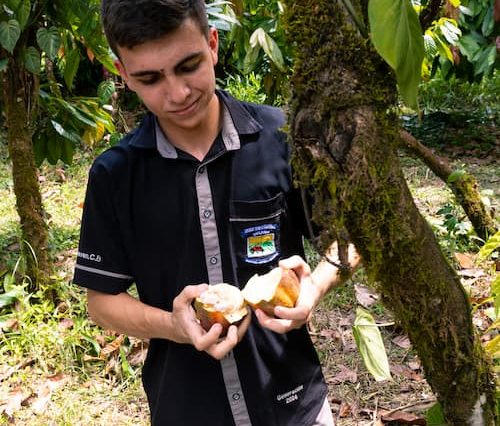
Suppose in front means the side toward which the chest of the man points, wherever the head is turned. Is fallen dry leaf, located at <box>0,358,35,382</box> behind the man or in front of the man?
behind

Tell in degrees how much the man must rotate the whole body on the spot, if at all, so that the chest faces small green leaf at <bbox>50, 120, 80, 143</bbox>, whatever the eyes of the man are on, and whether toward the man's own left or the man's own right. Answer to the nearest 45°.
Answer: approximately 180°

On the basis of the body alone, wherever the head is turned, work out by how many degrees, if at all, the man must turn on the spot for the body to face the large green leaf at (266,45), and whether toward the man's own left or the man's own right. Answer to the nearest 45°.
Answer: approximately 180°

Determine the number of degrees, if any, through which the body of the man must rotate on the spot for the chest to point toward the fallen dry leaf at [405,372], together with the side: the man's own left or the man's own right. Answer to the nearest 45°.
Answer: approximately 135° to the man's own left

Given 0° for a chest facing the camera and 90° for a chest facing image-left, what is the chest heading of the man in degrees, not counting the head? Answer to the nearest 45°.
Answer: approximately 0°

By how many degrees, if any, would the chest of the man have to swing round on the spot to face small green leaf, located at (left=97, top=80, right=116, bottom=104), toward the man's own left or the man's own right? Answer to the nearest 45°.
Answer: approximately 180°

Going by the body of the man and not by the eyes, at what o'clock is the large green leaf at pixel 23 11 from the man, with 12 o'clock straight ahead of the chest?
The large green leaf is roughly at 5 o'clock from the man.

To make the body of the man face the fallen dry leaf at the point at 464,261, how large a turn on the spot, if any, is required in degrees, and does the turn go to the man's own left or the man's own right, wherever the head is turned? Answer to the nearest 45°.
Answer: approximately 135° to the man's own left

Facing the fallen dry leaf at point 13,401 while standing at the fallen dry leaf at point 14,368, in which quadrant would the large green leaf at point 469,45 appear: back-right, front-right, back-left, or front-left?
back-left

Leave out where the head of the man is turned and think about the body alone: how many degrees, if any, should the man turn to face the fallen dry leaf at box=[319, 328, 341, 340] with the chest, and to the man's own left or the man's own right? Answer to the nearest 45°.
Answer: approximately 135° to the man's own left
